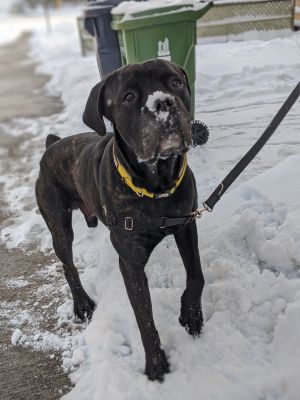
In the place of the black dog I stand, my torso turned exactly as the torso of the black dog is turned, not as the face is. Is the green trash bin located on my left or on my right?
on my left

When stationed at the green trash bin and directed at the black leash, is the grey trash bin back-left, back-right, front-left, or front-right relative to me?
back-right

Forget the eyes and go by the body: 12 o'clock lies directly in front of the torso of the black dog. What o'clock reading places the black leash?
The black leash is roughly at 10 o'clock from the black dog.

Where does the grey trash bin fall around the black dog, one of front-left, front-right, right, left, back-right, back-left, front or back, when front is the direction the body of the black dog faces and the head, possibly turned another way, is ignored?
back-left

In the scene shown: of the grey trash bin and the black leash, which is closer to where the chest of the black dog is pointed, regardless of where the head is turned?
the black leash

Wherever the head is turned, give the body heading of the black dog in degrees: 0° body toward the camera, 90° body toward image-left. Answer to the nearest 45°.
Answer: approximately 315°
